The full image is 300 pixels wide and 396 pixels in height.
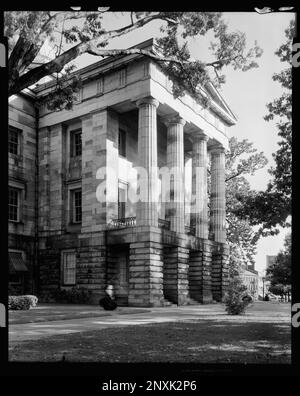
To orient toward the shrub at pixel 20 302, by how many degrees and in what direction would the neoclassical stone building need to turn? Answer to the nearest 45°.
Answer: approximately 45° to its right

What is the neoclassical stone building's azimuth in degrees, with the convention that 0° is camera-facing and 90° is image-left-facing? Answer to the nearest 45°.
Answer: approximately 315°
